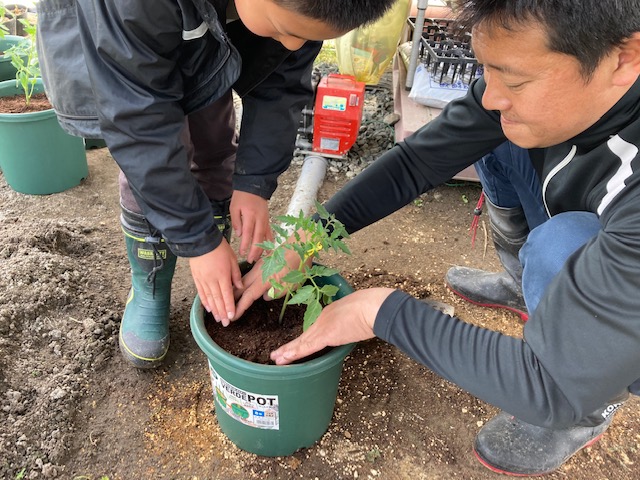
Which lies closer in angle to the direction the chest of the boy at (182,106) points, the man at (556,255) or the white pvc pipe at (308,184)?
the man

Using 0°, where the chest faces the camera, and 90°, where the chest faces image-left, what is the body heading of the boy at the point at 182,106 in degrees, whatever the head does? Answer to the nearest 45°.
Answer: approximately 315°

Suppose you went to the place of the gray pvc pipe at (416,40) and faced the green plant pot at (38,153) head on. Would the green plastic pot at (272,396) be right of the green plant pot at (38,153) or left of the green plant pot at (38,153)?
left

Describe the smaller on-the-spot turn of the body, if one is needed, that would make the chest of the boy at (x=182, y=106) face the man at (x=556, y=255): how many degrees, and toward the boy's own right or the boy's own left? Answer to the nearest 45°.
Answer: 0° — they already face them

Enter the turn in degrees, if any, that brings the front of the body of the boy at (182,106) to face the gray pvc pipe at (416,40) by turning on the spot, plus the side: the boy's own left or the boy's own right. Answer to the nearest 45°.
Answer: approximately 90° to the boy's own left

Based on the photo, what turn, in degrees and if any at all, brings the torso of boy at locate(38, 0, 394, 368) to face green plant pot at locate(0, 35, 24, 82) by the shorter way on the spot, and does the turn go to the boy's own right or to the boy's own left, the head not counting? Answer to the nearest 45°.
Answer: approximately 180°

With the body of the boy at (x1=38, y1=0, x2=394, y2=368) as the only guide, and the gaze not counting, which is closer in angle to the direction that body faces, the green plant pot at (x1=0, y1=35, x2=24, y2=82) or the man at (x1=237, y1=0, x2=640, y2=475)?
the man

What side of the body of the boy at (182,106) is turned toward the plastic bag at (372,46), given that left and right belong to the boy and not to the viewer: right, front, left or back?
left
